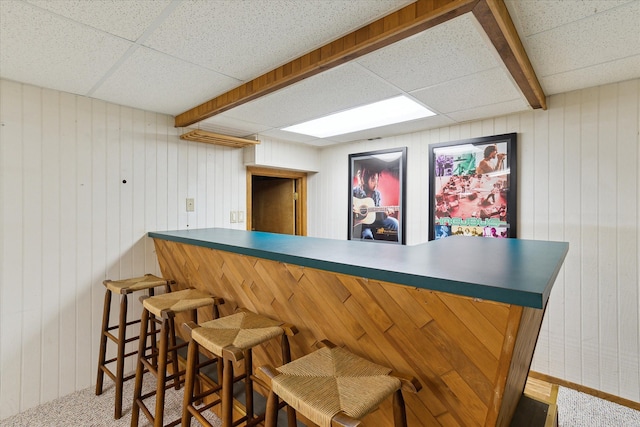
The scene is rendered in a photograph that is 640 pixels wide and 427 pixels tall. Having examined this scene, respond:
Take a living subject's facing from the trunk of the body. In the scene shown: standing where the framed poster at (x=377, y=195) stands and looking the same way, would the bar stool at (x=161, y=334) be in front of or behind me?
in front

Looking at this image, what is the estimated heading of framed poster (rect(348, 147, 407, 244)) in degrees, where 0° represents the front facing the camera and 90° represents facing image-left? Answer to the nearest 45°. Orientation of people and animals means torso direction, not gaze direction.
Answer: approximately 45°

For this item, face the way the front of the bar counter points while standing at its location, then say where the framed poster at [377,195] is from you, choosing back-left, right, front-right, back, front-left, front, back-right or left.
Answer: back-right

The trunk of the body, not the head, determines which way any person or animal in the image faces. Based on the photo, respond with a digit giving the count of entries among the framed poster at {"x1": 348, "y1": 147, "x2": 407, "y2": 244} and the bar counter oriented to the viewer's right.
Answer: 0

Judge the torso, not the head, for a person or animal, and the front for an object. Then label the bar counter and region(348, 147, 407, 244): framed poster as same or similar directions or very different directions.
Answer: same or similar directions

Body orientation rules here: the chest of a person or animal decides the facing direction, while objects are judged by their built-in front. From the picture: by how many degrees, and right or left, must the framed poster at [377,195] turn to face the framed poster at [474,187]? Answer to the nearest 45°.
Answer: approximately 90° to its left

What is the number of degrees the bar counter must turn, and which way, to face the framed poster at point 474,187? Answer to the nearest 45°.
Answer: approximately 180°

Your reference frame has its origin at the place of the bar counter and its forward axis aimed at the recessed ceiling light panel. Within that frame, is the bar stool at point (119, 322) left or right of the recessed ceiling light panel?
left

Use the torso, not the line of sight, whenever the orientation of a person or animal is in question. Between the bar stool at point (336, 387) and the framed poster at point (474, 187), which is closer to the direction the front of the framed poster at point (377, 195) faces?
the bar stool

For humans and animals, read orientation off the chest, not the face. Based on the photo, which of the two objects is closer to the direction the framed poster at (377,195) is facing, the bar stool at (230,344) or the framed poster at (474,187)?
the bar stool

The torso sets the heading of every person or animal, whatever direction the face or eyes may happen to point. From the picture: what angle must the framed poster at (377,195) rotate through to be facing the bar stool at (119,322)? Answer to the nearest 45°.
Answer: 0° — it already faces it

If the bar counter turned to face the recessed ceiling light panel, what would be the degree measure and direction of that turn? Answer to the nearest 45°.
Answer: approximately 135° to its right
